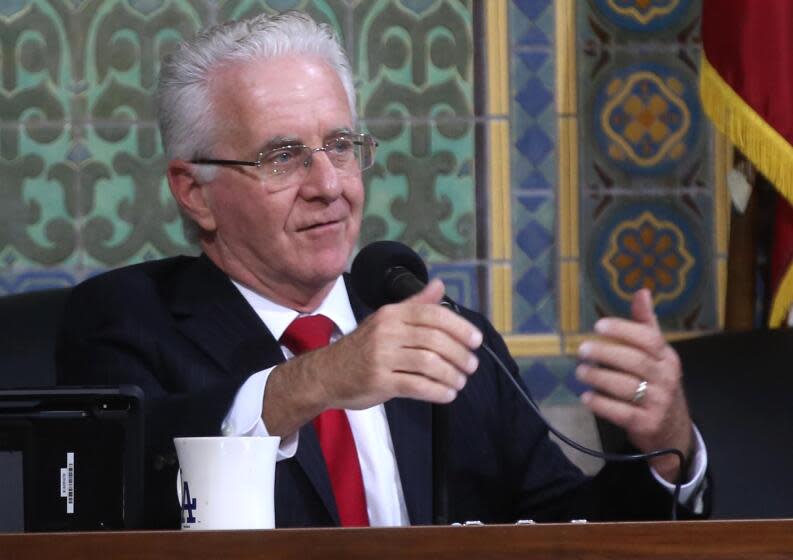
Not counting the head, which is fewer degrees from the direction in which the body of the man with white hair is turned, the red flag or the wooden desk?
the wooden desk

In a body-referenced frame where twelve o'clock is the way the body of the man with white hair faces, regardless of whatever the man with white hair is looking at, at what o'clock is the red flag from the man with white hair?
The red flag is roughly at 9 o'clock from the man with white hair.

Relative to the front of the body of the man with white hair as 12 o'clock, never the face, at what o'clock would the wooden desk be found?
The wooden desk is roughly at 1 o'clock from the man with white hair.

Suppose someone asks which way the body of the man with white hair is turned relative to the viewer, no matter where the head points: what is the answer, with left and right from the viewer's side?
facing the viewer and to the right of the viewer

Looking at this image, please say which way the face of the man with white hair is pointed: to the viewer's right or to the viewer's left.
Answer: to the viewer's right

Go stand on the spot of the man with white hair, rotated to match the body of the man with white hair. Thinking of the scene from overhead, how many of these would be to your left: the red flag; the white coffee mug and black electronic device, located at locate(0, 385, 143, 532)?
1

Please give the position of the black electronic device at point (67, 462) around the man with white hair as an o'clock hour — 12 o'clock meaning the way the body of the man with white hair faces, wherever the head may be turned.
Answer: The black electronic device is roughly at 2 o'clock from the man with white hair.

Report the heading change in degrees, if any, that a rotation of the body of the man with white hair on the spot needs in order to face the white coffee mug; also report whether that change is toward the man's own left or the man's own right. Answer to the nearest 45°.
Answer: approximately 45° to the man's own right

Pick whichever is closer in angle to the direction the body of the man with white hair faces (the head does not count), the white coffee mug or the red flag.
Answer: the white coffee mug
